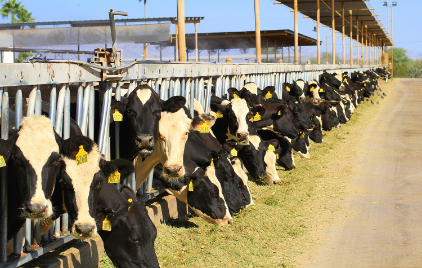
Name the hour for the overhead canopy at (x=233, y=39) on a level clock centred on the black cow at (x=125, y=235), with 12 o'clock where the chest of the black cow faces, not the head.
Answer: The overhead canopy is roughly at 8 o'clock from the black cow.

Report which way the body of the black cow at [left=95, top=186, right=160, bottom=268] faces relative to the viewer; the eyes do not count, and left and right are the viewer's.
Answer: facing the viewer and to the right of the viewer
